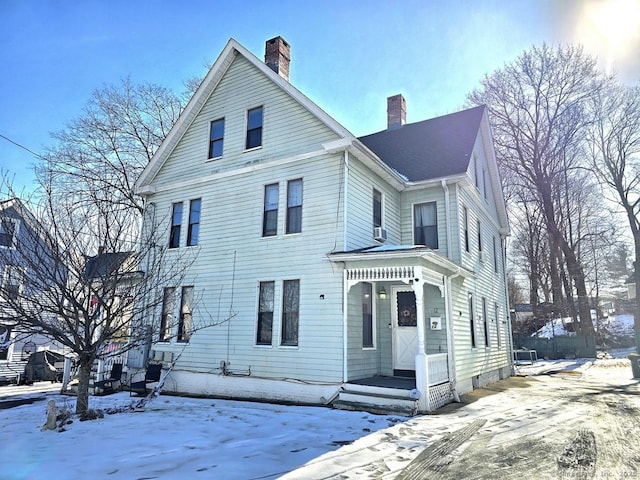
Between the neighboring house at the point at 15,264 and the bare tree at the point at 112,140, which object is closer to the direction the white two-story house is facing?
the neighboring house

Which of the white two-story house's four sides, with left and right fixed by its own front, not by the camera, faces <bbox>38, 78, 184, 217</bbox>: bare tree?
right
